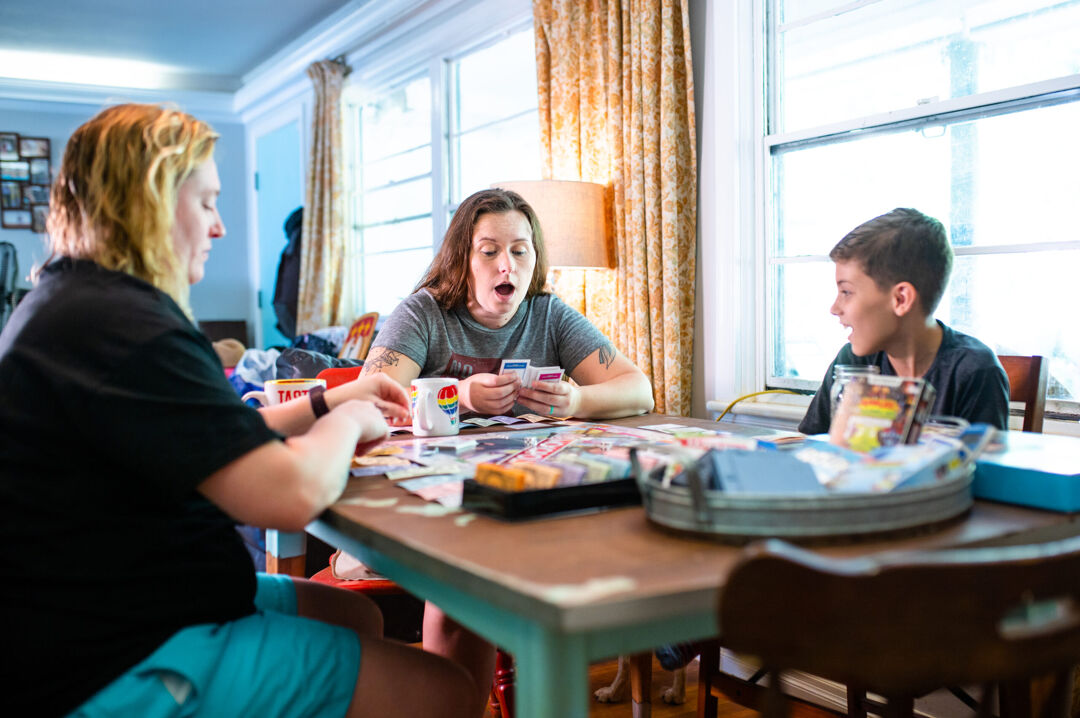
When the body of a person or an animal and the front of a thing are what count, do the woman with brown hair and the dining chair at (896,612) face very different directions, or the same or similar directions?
very different directions

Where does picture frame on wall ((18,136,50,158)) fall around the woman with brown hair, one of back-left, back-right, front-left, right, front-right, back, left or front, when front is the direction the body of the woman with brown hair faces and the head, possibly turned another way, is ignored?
back-right

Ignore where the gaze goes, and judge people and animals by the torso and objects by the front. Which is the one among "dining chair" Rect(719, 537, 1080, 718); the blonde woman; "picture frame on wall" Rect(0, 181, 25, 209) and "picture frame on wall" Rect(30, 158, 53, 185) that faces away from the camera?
the dining chair

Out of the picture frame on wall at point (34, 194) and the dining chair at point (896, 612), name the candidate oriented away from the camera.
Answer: the dining chair

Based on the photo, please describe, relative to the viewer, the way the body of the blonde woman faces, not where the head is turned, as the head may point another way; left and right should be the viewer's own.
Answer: facing to the right of the viewer

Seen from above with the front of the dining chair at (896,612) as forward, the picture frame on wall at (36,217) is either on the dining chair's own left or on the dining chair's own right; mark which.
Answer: on the dining chair's own left

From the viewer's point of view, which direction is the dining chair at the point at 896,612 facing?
away from the camera
